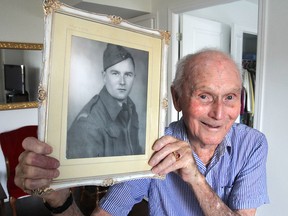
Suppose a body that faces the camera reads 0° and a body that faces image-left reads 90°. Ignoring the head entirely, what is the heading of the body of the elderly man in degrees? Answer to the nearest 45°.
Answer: approximately 0°

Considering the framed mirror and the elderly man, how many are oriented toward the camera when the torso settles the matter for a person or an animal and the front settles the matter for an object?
2

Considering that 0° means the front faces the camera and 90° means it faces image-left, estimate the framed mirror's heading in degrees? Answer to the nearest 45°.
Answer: approximately 0°

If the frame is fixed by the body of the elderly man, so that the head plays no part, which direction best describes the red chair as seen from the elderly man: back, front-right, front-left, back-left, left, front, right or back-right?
back-right

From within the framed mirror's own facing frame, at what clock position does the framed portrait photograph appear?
The framed portrait photograph is roughly at 12 o'clock from the framed mirror.

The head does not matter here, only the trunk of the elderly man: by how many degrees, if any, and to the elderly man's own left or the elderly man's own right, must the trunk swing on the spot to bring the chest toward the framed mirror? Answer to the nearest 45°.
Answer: approximately 135° to the elderly man's own right

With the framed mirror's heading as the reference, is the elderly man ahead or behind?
ahead

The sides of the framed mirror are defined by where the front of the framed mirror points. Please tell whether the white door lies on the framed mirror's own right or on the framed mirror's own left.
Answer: on the framed mirror's own left

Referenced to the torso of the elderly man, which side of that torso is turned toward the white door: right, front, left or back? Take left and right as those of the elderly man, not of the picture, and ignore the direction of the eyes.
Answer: back
